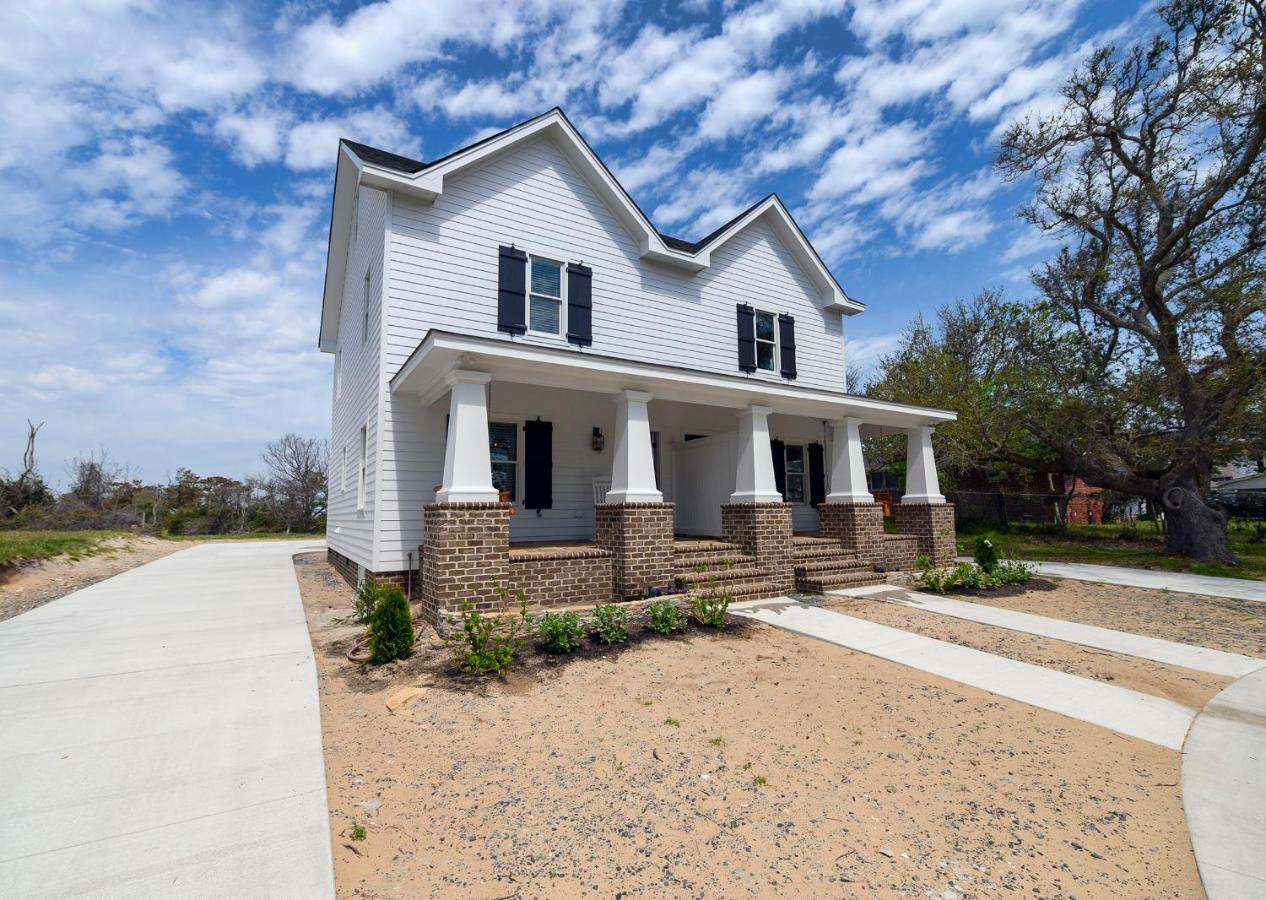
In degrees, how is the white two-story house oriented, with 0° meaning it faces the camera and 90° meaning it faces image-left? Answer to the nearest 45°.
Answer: approximately 315°

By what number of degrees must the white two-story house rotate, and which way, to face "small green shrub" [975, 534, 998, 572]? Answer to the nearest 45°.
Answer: approximately 45° to its left

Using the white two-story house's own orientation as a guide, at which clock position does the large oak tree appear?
The large oak tree is roughly at 10 o'clock from the white two-story house.

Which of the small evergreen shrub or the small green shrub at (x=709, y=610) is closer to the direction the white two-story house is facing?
the small green shrub

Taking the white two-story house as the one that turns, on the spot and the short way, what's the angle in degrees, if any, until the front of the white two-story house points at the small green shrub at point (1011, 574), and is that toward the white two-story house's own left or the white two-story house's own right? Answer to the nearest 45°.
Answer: approximately 45° to the white two-story house's own left

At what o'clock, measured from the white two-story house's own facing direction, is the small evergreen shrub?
The small evergreen shrub is roughly at 2 o'clock from the white two-story house.

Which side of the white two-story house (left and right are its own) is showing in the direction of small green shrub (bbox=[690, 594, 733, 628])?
front

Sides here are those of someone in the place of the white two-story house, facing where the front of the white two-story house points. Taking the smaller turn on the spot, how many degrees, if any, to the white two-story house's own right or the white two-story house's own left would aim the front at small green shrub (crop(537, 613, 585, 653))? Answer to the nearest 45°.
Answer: approximately 45° to the white two-story house's own right

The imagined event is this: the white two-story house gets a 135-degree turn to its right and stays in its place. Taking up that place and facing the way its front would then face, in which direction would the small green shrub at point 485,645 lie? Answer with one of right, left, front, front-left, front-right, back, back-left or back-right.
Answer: left
